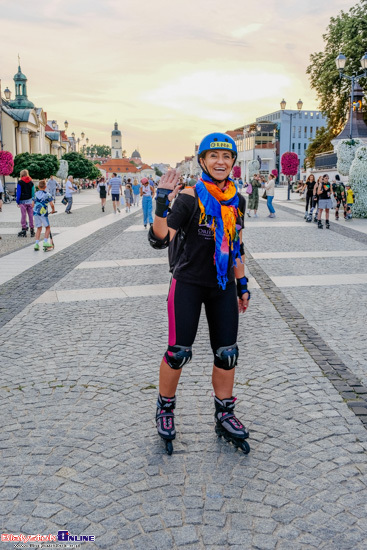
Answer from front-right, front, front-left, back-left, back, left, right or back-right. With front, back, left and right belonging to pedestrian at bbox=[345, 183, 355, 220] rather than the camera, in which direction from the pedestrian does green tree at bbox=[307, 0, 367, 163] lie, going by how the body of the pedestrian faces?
back-right

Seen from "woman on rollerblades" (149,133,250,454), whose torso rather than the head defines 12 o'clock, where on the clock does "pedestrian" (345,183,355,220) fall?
The pedestrian is roughly at 8 o'clock from the woman on rollerblades.

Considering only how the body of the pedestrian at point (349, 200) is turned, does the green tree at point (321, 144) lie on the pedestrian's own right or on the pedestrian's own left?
on the pedestrian's own right

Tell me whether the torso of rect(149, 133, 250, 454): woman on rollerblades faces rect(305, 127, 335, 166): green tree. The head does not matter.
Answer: no

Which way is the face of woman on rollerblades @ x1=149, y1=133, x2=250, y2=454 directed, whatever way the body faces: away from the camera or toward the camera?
toward the camera

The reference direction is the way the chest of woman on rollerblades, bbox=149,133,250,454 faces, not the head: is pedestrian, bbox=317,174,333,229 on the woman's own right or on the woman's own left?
on the woman's own left

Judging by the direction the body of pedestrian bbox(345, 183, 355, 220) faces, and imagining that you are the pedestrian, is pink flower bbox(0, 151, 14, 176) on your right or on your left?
on your right

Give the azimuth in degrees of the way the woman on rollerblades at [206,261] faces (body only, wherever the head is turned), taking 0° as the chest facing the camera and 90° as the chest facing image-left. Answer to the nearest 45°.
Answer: approximately 315°

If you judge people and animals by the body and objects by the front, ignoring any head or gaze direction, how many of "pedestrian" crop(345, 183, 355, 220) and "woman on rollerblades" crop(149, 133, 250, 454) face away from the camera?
0

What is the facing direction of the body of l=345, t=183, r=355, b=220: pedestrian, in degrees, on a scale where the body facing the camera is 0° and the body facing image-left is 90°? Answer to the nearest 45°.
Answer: approximately 45°

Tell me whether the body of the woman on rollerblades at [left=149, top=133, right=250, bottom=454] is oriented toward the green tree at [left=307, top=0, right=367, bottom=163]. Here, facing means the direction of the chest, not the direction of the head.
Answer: no

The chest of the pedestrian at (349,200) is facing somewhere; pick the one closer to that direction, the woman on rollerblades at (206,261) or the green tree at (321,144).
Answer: the woman on rollerblades

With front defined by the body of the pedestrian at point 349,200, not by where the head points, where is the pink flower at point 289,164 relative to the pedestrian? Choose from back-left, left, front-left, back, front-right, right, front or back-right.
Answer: back-right
